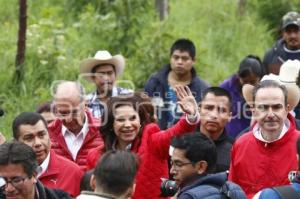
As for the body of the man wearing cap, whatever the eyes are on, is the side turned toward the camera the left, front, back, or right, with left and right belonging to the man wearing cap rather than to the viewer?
front

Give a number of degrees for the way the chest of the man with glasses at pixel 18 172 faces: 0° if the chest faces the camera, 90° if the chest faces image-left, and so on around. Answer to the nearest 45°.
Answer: approximately 45°

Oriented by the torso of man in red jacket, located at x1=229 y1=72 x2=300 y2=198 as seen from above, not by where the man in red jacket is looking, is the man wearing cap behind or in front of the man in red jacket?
behind

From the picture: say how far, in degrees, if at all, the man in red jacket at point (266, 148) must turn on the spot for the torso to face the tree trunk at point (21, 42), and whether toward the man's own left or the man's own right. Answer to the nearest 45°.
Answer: approximately 135° to the man's own right

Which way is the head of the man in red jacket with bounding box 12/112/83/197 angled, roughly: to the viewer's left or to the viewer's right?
to the viewer's right

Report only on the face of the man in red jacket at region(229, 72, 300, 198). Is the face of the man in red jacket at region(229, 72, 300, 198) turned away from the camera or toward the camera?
toward the camera

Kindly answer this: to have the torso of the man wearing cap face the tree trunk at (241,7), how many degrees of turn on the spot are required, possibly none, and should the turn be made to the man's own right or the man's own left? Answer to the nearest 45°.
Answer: approximately 180°

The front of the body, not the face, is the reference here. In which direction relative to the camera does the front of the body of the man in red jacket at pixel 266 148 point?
toward the camera
